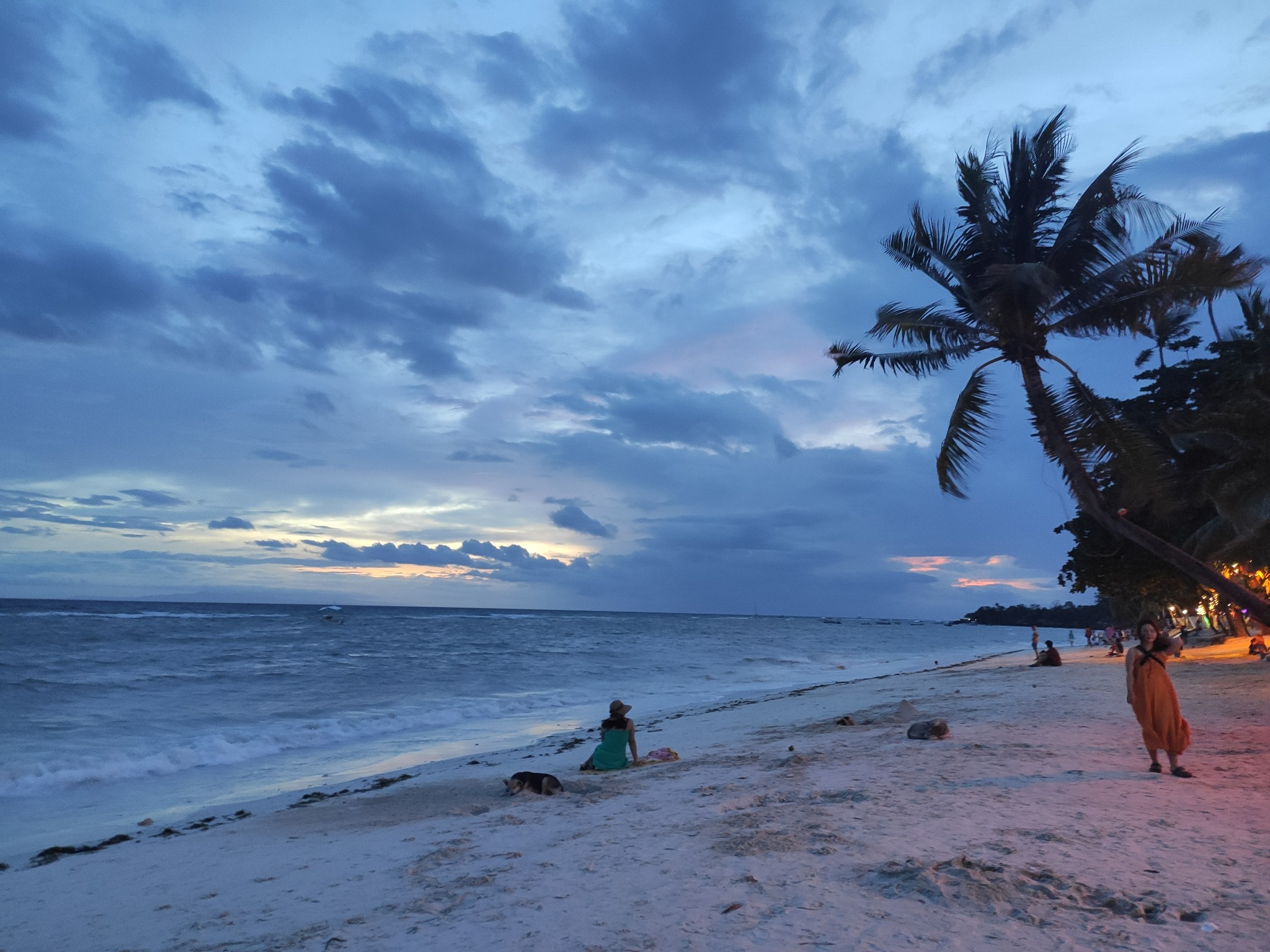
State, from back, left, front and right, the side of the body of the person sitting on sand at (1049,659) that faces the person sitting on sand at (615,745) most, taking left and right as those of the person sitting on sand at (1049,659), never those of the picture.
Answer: left

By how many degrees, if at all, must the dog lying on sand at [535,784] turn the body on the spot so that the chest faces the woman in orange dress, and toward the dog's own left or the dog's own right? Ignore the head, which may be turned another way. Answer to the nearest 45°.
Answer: approximately 180°

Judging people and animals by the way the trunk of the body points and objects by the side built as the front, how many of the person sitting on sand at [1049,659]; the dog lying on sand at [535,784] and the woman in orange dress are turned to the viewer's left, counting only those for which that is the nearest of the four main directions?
2

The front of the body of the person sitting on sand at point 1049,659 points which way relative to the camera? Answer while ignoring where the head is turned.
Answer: to the viewer's left

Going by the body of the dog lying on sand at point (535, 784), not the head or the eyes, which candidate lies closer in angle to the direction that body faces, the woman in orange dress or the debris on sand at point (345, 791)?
the debris on sand

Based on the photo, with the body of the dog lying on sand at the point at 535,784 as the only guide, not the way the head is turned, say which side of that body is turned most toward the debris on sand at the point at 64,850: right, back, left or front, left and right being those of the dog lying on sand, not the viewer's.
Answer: front

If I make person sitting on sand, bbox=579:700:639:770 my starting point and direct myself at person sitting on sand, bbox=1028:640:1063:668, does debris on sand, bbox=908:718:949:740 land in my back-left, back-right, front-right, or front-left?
front-right

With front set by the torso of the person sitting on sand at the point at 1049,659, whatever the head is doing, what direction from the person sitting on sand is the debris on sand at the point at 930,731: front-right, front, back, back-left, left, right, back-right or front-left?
left

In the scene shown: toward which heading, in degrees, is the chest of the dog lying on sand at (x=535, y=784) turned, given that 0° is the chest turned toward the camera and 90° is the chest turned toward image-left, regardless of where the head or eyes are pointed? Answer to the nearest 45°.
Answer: approximately 90°

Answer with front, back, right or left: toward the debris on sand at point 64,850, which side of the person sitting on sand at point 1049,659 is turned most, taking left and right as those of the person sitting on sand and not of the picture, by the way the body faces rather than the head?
left

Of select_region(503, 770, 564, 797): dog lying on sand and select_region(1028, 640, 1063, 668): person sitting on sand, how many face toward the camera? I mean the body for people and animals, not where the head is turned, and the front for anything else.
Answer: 0

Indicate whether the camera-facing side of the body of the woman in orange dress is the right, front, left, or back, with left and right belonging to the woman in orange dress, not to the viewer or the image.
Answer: front

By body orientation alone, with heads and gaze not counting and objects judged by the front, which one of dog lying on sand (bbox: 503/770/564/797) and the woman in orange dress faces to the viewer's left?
the dog lying on sand

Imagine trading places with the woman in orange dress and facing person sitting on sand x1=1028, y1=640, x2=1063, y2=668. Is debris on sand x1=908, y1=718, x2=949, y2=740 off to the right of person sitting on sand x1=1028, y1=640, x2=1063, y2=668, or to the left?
left
